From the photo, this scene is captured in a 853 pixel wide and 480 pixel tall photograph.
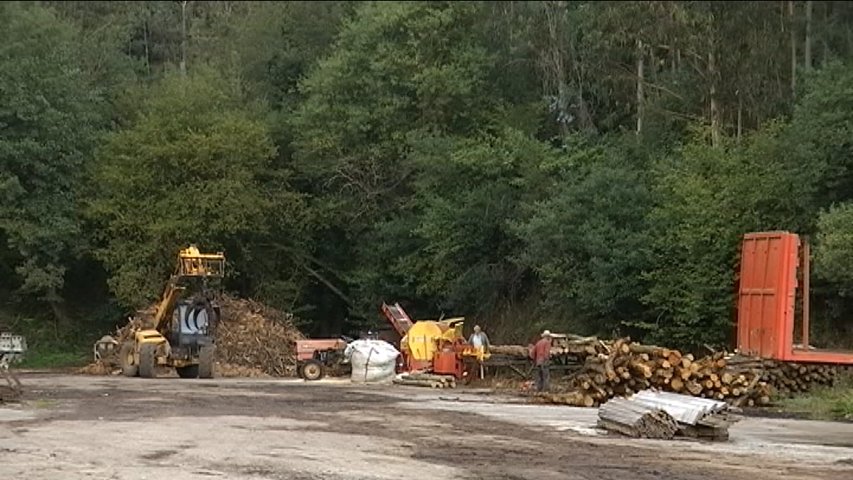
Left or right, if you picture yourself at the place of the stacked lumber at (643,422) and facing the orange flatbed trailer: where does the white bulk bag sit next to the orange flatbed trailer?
left

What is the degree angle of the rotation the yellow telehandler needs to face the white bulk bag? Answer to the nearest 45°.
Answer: approximately 45° to its left

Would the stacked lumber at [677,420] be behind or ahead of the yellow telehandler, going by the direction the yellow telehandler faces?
ahead

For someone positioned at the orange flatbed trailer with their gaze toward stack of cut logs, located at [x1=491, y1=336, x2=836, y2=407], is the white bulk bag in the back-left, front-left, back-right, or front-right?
front-right

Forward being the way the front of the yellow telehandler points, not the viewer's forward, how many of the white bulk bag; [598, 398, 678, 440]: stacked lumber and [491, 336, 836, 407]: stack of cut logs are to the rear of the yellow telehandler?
0

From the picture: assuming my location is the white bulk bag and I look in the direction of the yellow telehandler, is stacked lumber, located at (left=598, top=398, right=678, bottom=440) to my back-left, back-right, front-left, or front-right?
back-left

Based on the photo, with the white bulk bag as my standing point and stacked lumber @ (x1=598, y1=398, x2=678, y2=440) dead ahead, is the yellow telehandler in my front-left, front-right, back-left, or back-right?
back-right

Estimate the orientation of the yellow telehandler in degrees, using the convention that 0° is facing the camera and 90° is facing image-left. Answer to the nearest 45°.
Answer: approximately 315°
